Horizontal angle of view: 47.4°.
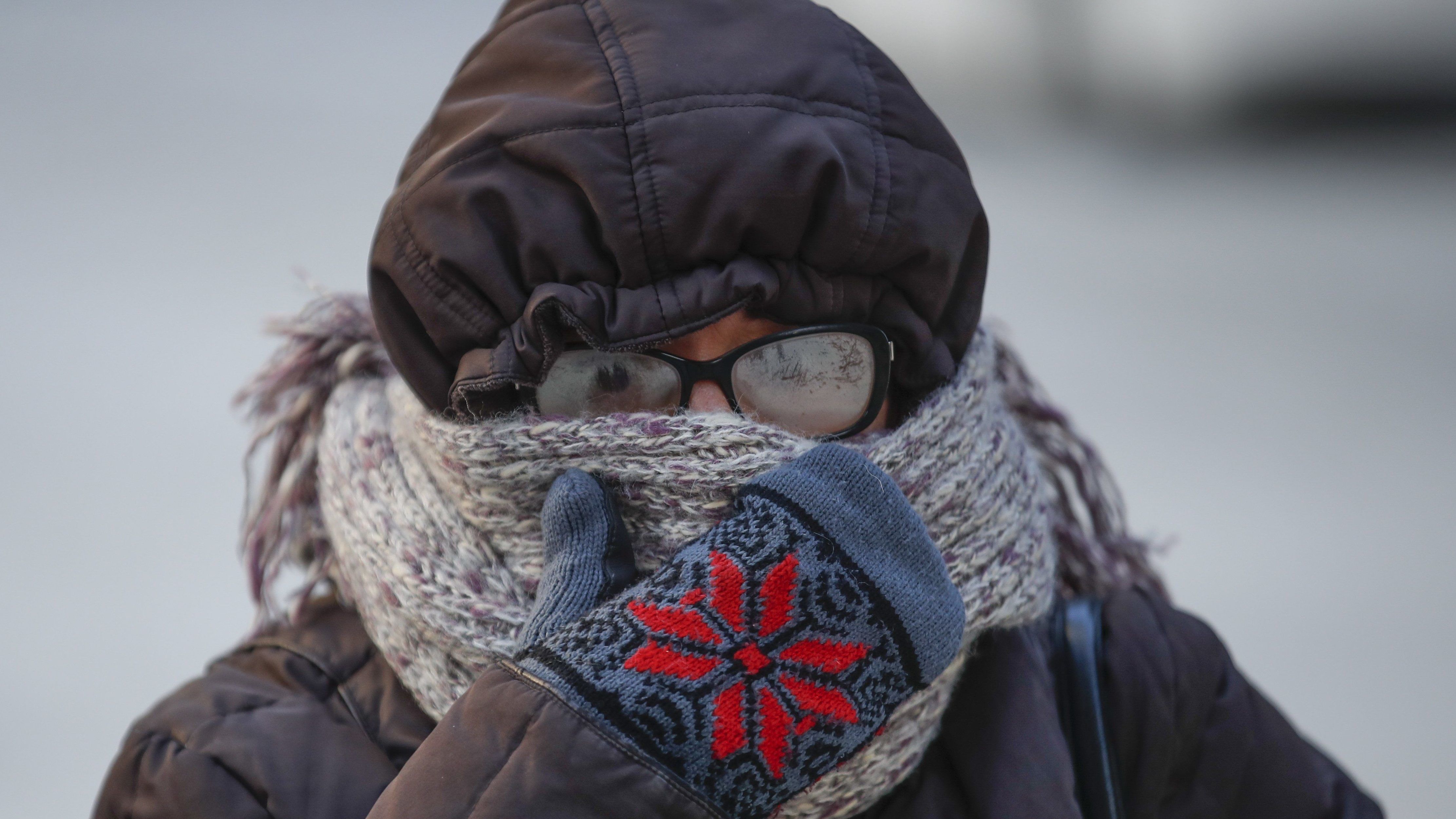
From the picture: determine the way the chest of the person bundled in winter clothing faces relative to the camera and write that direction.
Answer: toward the camera
